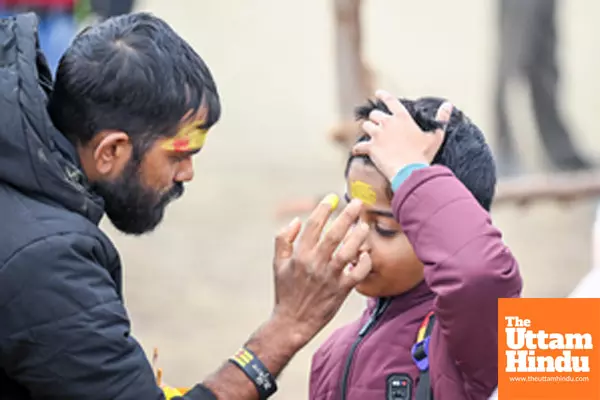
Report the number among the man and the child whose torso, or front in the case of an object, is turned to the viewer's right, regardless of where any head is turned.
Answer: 1

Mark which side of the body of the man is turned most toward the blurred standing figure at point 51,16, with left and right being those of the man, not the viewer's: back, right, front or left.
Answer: left

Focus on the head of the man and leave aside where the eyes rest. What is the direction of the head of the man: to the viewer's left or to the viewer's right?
to the viewer's right

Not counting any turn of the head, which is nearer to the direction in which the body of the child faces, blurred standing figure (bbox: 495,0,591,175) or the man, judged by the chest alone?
the man

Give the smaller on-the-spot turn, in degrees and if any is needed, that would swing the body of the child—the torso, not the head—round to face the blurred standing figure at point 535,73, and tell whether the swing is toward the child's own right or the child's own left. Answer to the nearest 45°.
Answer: approximately 135° to the child's own right

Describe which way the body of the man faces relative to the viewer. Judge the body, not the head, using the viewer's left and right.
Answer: facing to the right of the viewer

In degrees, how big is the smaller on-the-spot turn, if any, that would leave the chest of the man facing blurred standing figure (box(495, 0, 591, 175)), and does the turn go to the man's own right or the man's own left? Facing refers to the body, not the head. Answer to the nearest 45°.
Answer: approximately 45° to the man's own left

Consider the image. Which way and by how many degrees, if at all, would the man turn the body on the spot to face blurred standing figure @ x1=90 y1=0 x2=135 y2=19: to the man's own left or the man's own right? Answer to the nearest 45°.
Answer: approximately 90° to the man's own left

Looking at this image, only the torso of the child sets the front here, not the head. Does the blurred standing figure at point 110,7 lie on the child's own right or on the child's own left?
on the child's own right

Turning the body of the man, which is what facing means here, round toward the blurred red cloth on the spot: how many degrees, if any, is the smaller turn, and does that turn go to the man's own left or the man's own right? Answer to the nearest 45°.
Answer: approximately 90° to the man's own left
